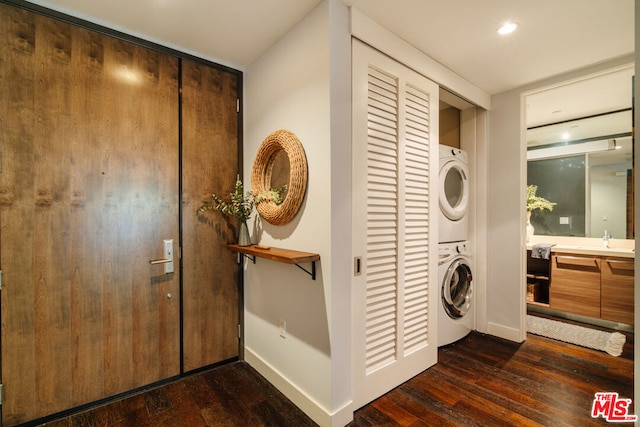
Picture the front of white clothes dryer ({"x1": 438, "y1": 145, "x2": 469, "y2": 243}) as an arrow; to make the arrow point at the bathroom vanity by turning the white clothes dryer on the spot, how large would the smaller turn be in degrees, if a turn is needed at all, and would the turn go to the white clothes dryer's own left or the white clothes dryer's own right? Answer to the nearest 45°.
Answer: approximately 90° to the white clothes dryer's own left

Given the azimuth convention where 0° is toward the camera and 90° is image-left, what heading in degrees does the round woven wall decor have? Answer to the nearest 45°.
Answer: approximately 45°

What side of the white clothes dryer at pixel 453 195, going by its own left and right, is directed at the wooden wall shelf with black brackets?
right

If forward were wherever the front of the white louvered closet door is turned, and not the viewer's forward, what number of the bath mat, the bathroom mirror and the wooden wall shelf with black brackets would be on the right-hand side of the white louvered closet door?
1

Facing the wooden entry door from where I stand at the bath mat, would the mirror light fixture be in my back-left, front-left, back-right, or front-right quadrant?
back-right

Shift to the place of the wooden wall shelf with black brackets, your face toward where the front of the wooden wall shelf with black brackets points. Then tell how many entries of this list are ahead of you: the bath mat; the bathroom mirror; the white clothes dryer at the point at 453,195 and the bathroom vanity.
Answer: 0

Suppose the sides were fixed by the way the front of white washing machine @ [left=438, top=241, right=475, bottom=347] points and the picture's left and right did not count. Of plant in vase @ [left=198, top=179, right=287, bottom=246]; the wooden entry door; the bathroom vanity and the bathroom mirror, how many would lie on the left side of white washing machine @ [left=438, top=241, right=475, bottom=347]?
2

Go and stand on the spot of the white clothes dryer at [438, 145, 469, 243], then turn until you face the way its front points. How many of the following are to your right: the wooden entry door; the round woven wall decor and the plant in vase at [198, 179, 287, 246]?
3

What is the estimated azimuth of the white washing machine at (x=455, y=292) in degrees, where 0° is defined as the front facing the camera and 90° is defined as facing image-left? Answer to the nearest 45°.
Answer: approximately 315°

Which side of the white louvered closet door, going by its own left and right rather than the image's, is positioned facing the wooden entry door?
right

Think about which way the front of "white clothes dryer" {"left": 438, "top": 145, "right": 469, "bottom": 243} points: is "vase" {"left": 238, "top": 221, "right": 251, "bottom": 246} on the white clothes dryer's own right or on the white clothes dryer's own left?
on the white clothes dryer's own right

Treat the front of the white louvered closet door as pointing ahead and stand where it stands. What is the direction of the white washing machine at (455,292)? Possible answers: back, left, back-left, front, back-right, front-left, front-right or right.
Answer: left

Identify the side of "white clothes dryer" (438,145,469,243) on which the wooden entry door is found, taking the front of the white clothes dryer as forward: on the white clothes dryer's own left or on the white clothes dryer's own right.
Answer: on the white clothes dryer's own right

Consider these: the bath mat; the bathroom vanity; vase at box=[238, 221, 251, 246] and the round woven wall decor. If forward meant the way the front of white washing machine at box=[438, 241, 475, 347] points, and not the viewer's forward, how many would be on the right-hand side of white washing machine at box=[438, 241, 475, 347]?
2
